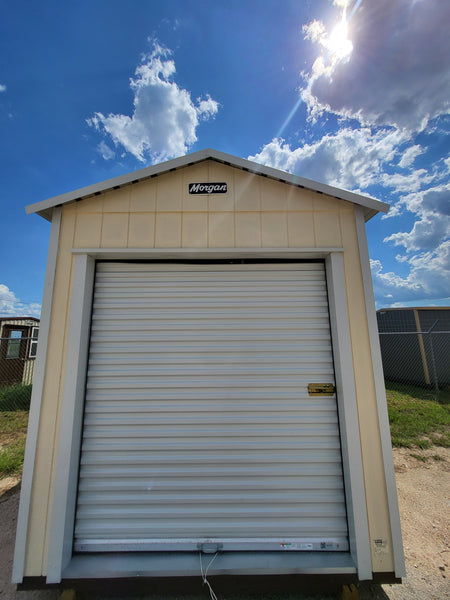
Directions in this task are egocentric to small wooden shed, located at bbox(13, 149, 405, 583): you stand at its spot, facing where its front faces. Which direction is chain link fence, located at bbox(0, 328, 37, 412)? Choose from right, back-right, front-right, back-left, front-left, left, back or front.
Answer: back-right

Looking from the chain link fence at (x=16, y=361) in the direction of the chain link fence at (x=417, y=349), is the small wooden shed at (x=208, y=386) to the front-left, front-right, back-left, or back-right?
front-right

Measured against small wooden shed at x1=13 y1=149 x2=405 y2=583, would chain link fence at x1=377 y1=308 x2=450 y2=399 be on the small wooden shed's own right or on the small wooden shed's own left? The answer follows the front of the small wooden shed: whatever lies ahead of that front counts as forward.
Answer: on the small wooden shed's own left

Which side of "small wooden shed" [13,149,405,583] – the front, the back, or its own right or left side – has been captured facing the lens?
front
